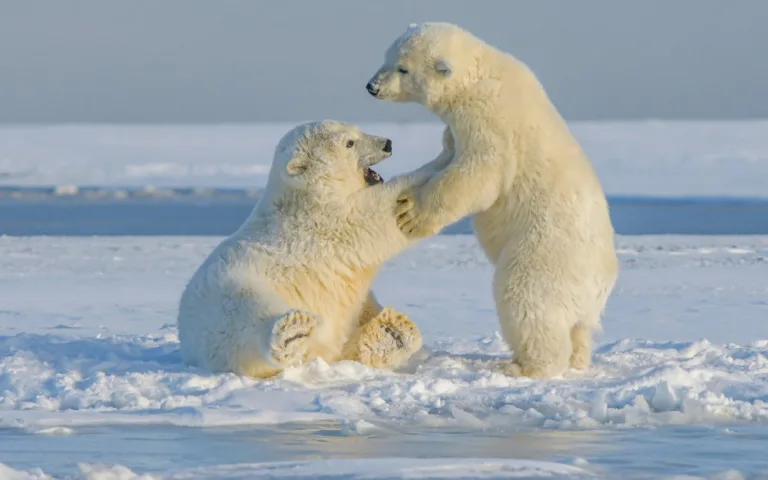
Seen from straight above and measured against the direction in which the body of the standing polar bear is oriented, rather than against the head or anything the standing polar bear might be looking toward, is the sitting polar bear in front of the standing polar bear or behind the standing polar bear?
in front

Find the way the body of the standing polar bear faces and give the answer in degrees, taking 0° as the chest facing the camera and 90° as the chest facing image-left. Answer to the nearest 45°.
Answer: approximately 90°
